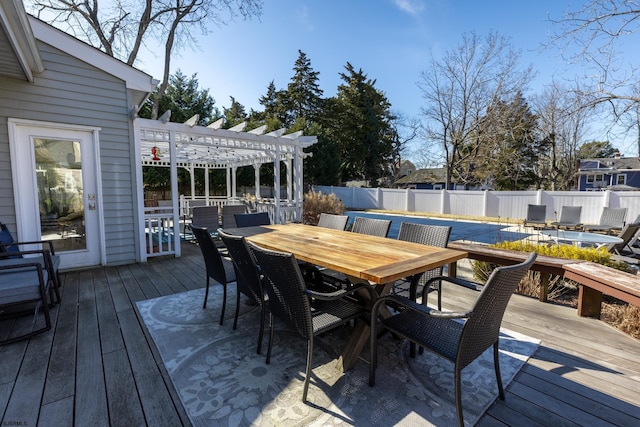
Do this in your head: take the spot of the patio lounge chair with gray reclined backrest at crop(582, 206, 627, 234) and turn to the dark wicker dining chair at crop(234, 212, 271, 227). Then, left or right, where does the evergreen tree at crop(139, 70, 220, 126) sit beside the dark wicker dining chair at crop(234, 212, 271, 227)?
right

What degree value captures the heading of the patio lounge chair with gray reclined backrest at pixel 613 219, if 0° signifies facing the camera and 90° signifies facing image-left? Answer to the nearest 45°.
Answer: approximately 45°

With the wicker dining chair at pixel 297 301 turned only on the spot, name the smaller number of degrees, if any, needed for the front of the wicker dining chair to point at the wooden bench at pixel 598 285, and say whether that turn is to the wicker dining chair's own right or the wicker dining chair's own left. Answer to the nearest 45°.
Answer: approximately 45° to the wicker dining chair's own right
